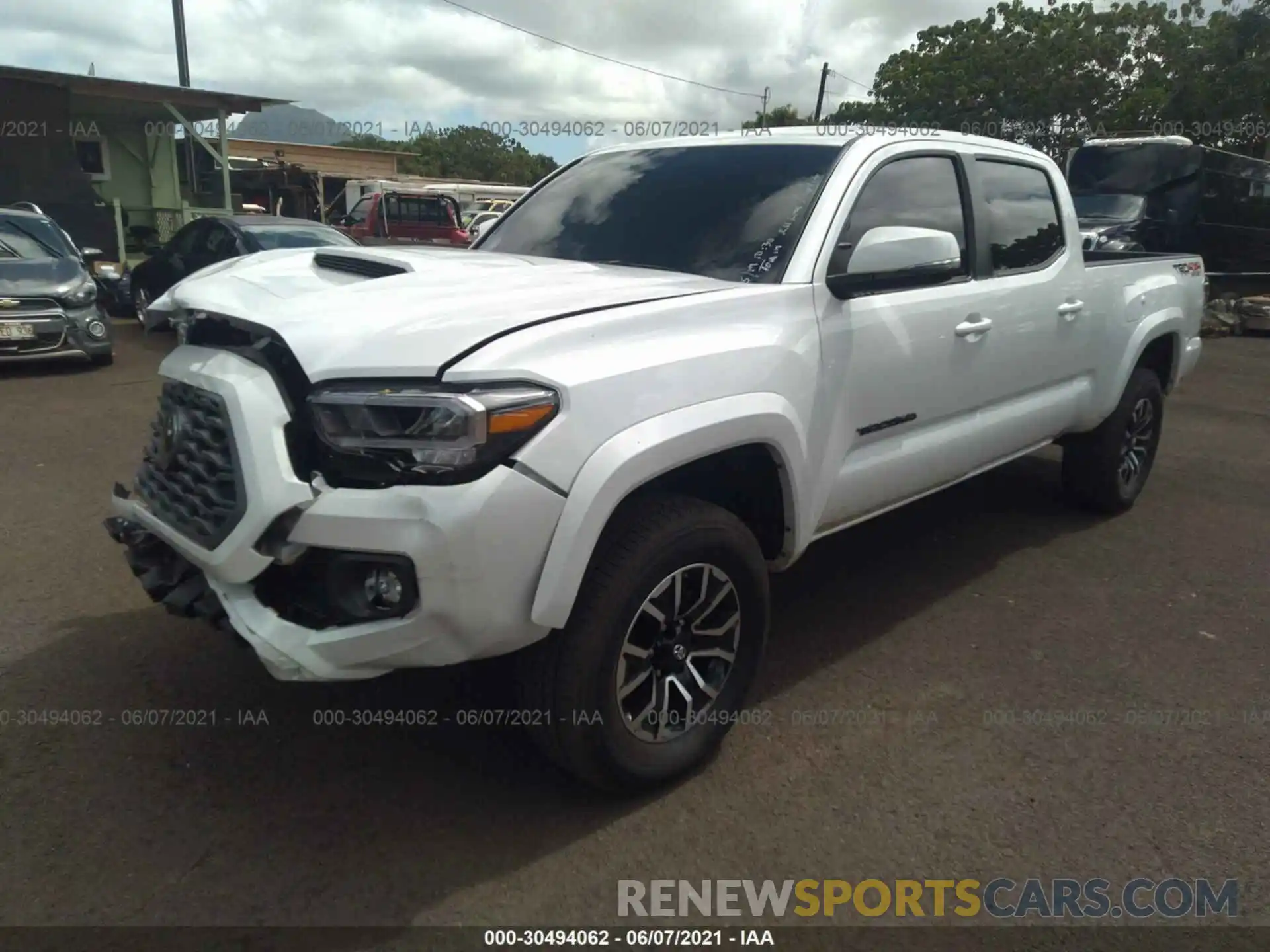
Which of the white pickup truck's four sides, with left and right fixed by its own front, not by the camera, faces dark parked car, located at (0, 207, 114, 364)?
right

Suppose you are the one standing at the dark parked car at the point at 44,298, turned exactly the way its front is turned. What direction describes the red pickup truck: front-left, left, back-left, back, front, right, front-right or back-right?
back-left

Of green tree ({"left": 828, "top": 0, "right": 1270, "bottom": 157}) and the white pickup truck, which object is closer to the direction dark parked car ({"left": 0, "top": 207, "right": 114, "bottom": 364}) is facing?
the white pickup truck

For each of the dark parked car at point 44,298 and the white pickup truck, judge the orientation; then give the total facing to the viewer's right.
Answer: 0

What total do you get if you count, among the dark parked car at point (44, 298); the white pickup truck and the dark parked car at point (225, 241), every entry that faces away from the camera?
0

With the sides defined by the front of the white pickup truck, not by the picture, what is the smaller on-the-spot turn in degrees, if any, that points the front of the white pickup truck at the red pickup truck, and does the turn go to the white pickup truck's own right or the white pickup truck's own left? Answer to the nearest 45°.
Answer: approximately 135° to the white pickup truck's own right

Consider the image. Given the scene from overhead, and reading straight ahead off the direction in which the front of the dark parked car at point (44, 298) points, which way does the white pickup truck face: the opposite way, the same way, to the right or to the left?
to the right

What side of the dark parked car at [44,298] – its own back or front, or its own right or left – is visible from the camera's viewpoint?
front

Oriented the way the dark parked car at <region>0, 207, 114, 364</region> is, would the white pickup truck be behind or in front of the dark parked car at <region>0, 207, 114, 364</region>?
in front

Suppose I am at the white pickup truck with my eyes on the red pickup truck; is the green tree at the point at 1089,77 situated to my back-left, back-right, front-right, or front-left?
front-right

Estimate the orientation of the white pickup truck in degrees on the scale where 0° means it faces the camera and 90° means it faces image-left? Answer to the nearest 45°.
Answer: approximately 45°
